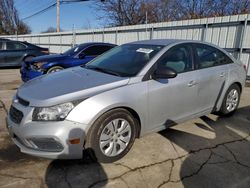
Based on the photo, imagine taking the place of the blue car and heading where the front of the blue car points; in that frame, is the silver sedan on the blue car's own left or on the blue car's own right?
on the blue car's own left

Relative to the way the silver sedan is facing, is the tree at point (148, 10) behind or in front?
behind

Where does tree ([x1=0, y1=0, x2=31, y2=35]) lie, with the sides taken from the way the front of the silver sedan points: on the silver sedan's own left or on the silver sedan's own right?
on the silver sedan's own right

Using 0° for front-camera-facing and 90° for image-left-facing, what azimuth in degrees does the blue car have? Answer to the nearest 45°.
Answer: approximately 45°

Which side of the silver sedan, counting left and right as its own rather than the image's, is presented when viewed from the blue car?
right

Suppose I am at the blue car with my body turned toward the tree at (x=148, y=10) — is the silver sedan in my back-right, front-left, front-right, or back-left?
back-right

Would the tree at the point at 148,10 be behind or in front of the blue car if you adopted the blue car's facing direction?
behind

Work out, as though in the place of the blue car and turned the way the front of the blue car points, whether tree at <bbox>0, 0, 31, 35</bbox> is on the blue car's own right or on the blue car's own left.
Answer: on the blue car's own right

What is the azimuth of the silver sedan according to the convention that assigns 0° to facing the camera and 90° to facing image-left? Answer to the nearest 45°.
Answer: approximately 45°

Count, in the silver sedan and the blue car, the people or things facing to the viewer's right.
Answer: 0
